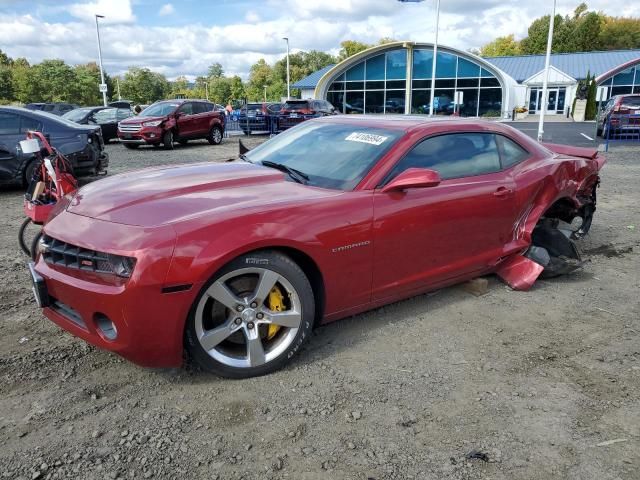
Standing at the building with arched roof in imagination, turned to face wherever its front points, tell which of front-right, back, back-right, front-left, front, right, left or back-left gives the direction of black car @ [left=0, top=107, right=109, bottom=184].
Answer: front

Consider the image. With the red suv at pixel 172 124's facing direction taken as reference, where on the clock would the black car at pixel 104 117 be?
The black car is roughly at 3 o'clock from the red suv.

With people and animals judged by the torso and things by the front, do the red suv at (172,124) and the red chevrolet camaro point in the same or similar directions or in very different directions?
same or similar directions

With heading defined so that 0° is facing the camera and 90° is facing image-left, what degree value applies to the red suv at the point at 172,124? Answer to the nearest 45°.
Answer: approximately 45°

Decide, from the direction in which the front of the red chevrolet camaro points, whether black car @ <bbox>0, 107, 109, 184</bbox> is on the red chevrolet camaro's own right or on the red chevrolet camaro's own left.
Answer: on the red chevrolet camaro's own right

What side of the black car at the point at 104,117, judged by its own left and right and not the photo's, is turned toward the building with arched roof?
back

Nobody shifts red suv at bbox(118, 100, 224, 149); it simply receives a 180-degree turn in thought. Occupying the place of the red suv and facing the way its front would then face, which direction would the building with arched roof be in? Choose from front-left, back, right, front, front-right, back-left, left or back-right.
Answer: front

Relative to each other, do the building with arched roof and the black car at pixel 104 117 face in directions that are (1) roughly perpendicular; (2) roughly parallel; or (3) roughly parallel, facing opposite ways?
roughly parallel

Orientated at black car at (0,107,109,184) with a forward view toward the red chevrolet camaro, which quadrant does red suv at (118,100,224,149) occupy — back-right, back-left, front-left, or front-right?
back-left

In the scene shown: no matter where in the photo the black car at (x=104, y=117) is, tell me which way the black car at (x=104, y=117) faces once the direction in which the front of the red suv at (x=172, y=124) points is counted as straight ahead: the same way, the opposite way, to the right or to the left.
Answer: the same way

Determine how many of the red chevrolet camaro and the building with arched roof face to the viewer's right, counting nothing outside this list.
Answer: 0

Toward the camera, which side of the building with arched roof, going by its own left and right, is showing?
front

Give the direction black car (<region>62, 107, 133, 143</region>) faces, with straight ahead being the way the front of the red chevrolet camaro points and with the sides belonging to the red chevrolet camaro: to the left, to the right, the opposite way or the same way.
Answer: the same way

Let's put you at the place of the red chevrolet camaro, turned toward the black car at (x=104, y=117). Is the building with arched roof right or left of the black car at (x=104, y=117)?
right

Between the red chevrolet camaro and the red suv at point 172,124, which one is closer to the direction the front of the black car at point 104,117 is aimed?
the red chevrolet camaro
